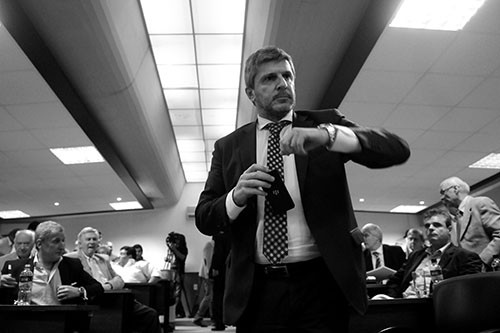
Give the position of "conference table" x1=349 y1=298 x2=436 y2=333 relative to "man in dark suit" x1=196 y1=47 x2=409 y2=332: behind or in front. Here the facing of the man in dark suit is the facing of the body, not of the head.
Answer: behind

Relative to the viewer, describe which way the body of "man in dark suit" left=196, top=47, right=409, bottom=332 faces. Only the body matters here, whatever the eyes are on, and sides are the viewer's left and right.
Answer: facing the viewer

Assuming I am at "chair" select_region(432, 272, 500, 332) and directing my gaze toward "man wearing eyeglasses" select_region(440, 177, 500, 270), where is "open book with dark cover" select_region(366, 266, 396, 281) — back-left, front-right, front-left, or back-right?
front-left

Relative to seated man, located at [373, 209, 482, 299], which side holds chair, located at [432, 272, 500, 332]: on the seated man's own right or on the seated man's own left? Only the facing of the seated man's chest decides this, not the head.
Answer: on the seated man's own left

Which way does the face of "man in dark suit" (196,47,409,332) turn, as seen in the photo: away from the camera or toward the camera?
toward the camera

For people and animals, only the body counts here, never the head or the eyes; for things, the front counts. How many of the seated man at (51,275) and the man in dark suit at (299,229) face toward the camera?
2

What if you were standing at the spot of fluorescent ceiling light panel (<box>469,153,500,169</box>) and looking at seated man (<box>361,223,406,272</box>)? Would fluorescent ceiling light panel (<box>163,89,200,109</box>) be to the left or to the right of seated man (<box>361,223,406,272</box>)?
right

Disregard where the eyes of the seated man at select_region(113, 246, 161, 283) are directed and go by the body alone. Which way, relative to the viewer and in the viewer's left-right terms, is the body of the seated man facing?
facing the viewer and to the left of the viewer

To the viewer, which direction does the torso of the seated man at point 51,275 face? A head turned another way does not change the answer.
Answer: toward the camera

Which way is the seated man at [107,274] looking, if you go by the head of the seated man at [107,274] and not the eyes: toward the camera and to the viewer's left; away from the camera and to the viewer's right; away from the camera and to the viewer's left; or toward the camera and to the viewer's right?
toward the camera and to the viewer's right

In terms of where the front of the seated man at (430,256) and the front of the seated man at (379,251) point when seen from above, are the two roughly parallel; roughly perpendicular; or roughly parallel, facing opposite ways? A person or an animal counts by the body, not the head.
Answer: roughly parallel

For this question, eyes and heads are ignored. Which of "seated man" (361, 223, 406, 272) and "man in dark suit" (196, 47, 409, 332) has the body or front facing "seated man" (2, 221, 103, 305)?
"seated man" (361, 223, 406, 272)

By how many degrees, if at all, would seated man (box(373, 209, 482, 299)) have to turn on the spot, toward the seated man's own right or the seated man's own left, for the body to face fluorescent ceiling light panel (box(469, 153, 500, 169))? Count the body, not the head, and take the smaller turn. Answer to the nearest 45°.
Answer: approximately 135° to the seated man's own right

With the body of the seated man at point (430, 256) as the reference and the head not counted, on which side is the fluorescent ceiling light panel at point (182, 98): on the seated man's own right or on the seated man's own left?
on the seated man's own right
